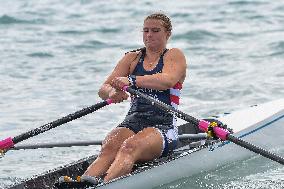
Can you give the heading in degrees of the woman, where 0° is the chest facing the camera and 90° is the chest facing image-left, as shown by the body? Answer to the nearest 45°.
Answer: approximately 45°

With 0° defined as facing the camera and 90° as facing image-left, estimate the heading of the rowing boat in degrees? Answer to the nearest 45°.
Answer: approximately 225°
